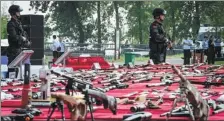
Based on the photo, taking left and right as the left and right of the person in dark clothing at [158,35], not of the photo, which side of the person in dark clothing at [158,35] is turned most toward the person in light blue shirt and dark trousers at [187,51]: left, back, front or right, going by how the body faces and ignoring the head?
left

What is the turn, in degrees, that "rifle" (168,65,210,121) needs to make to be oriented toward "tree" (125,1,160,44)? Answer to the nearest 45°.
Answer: approximately 45° to its right
